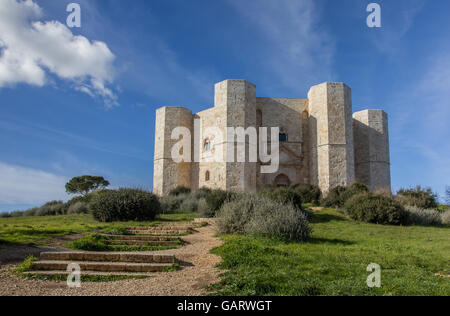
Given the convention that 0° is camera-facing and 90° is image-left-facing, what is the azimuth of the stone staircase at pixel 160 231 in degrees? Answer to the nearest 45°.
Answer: approximately 0°

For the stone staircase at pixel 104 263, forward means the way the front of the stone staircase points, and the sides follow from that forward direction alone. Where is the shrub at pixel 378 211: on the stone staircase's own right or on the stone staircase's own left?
on the stone staircase's own left

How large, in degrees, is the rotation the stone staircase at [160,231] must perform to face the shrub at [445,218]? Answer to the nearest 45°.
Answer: approximately 90° to its left

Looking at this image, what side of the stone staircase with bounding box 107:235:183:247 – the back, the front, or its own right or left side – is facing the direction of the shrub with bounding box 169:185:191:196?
back

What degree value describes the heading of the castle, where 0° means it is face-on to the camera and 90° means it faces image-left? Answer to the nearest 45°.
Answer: approximately 0°

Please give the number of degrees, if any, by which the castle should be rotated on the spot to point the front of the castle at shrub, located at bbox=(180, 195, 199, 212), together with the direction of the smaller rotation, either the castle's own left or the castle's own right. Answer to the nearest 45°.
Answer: approximately 45° to the castle's own right
